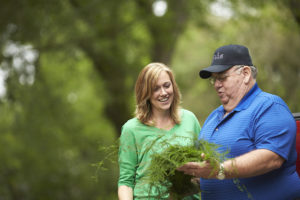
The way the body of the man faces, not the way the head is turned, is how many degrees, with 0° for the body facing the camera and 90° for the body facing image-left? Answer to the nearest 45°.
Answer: approximately 45°

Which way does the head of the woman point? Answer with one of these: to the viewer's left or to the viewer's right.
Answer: to the viewer's right

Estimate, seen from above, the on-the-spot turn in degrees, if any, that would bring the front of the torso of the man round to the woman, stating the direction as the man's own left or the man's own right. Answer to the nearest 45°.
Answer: approximately 90° to the man's own right

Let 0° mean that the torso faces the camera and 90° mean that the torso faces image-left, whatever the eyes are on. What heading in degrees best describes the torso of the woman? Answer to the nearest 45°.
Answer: approximately 315°

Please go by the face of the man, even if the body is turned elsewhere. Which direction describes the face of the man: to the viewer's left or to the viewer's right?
to the viewer's left
